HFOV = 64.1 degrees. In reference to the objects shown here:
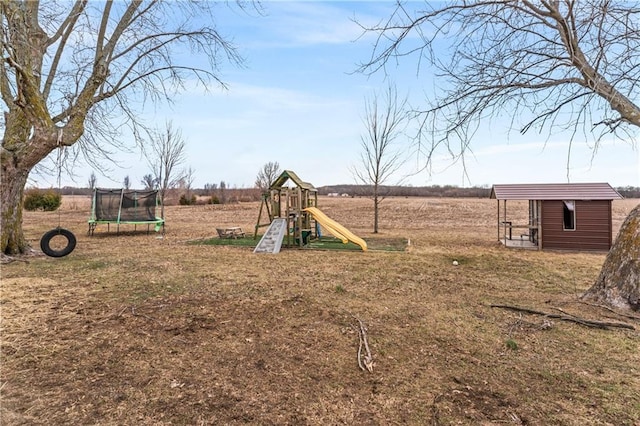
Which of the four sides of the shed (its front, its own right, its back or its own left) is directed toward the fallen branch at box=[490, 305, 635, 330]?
left

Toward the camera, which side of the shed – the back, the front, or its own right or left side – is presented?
left

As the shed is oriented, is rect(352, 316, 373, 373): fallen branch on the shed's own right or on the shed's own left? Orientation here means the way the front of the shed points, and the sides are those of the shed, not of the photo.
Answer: on the shed's own left

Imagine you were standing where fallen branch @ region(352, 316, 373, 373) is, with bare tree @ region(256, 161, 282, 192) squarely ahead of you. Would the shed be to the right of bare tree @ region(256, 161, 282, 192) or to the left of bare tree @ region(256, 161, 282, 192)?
right

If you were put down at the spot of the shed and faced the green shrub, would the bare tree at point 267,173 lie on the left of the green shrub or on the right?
right

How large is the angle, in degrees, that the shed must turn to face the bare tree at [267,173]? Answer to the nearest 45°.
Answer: approximately 45° to its right

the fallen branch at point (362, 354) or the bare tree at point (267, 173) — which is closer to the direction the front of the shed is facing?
the bare tree
